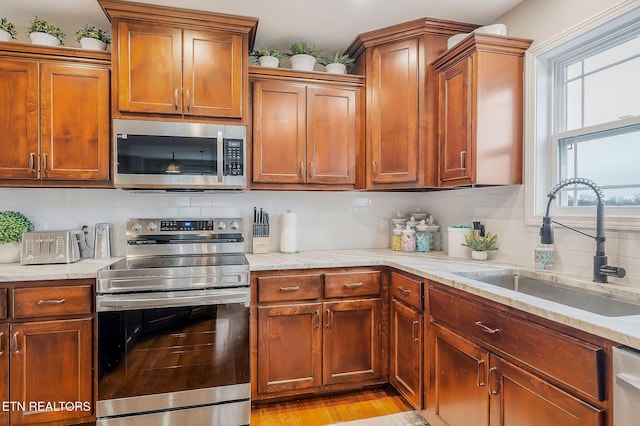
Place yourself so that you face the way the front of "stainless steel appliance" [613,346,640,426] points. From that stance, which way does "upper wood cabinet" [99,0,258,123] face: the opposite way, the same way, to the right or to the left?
to the left

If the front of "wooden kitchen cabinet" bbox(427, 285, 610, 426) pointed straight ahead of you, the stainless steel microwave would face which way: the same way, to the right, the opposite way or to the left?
to the left

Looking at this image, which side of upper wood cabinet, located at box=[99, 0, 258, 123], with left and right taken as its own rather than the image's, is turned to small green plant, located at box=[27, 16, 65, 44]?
right

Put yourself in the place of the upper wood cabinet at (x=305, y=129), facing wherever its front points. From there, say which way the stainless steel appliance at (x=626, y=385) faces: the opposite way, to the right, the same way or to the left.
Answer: to the right
